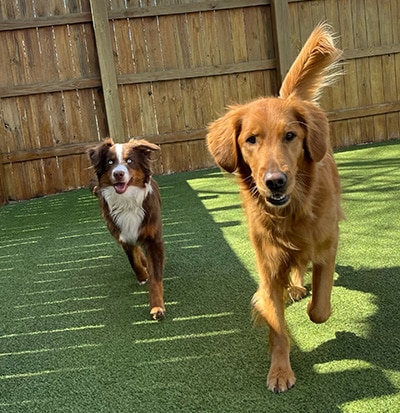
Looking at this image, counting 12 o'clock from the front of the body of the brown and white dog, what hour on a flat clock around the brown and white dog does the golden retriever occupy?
The golden retriever is roughly at 11 o'clock from the brown and white dog.

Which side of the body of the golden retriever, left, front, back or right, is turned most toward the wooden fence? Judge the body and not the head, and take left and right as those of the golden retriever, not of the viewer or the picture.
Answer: back

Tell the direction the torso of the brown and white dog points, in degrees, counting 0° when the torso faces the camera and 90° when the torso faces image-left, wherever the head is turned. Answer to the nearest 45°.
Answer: approximately 0°

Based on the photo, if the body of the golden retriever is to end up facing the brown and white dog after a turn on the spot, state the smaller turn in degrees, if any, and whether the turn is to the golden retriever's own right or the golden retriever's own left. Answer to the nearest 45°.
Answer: approximately 135° to the golden retriever's own right

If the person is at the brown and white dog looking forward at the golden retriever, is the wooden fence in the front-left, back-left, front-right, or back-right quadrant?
back-left

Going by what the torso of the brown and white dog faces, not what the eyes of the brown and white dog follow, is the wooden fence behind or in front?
behind

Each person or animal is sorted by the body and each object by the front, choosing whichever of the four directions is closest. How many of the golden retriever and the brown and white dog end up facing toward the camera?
2
